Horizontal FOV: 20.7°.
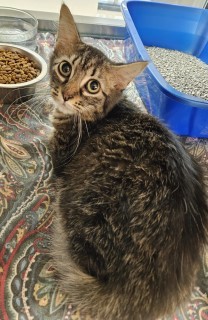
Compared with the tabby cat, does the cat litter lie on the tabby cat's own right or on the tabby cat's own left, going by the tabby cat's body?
on the tabby cat's own right

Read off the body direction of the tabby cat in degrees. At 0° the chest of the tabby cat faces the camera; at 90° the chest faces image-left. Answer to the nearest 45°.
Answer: approximately 135°

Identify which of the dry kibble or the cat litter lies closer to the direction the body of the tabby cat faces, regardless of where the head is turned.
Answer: the dry kibble

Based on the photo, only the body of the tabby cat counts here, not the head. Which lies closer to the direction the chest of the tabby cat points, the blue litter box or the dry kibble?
the dry kibble

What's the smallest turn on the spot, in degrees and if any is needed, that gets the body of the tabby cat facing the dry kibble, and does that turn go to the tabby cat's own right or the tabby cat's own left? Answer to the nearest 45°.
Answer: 0° — it already faces it

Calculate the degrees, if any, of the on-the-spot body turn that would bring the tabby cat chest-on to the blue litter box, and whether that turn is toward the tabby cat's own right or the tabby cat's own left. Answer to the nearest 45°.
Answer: approximately 45° to the tabby cat's own right
